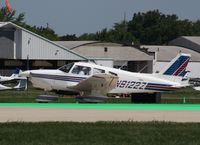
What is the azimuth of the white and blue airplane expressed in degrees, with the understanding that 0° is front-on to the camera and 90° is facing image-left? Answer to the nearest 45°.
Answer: approximately 90°
